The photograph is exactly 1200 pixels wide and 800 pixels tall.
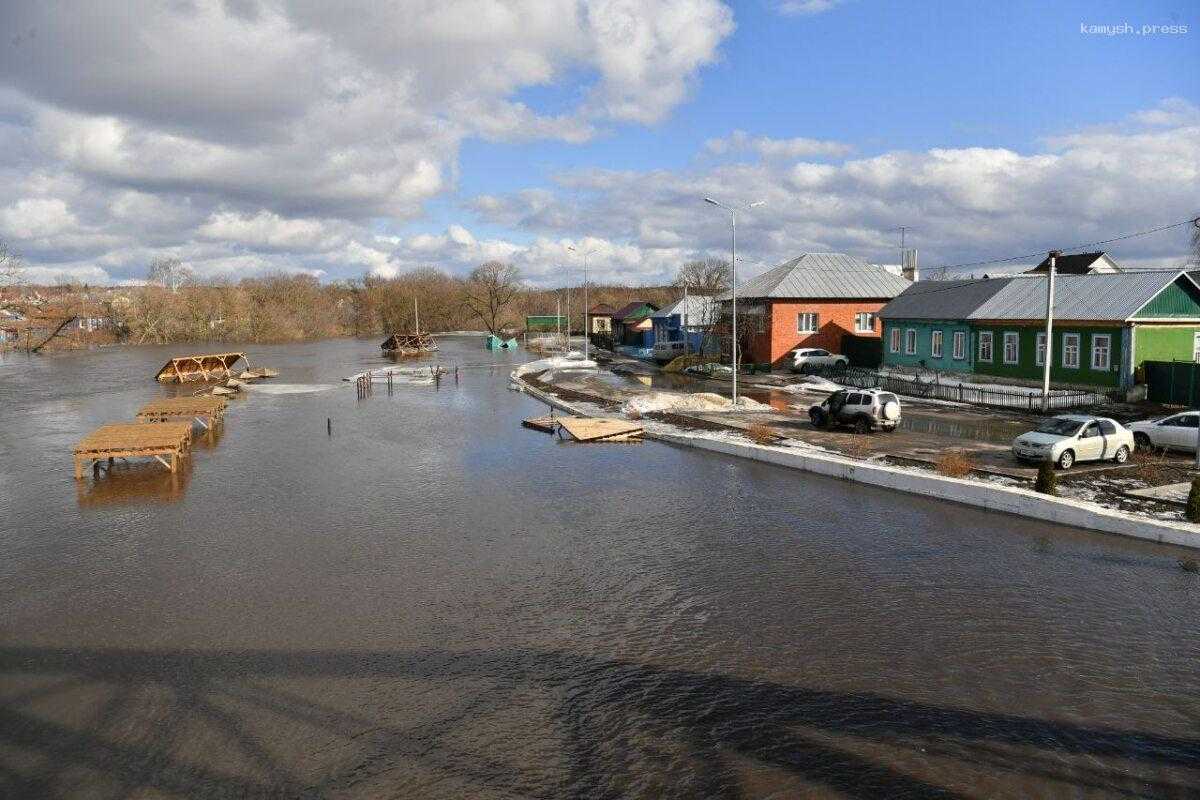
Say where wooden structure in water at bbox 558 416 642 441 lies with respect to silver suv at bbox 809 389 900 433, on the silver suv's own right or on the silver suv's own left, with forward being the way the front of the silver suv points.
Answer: on the silver suv's own left

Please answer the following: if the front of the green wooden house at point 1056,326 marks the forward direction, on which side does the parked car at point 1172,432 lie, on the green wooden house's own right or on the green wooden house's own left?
on the green wooden house's own left

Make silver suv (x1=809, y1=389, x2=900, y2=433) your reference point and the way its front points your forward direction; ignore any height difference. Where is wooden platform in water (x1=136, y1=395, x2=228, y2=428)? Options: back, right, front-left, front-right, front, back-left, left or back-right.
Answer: front-left

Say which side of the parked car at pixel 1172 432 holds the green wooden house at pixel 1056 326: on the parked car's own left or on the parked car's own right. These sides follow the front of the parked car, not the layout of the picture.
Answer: on the parked car's own right

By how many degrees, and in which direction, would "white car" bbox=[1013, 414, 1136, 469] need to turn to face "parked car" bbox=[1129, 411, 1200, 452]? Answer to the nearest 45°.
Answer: approximately 180°

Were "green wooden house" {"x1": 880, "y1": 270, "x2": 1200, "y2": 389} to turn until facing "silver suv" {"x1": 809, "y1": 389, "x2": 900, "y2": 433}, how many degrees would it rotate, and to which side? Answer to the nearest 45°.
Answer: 0° — it already faces it

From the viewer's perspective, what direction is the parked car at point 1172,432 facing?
to the viewer's left

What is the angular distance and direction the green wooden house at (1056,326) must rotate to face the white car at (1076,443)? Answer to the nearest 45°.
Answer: approximately 45° to its left

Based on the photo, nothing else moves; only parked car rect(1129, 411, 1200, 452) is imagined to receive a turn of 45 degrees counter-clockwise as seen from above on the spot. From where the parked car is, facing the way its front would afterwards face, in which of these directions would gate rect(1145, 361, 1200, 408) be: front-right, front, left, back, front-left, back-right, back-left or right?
back-right

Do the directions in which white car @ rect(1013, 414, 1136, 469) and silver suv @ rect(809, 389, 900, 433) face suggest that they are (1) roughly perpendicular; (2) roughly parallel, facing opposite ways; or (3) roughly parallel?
roughly perpendicular
